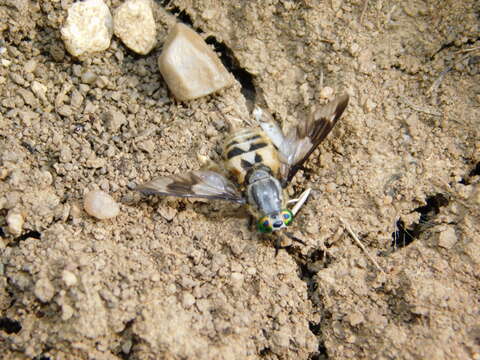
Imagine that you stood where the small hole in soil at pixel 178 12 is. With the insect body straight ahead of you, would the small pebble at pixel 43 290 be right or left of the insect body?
right

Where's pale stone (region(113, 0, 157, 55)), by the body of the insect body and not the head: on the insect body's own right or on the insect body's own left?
on the insect body's own right

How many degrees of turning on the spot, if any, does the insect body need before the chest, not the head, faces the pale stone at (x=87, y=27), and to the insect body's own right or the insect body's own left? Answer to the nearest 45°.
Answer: approximately 90° to the insect body's own right

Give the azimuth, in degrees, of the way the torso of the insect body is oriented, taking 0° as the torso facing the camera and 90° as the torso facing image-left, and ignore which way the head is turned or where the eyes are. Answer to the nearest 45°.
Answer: approximately 0°

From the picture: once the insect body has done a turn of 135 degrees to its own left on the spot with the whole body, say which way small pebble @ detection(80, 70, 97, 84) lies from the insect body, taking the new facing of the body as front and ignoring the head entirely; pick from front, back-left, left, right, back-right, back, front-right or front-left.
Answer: back-left

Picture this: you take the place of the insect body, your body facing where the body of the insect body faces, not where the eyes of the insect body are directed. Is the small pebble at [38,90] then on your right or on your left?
on your right

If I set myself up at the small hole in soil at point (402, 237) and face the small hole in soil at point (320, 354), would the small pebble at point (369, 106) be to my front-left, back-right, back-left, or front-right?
back-right

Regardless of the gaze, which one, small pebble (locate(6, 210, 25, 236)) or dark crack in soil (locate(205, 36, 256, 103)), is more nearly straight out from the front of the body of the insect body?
the small pebble

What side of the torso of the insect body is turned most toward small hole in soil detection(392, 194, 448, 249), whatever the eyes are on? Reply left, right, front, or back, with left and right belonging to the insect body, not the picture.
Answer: left

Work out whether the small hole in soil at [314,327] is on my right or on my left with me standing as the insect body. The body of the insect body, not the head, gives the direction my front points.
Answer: on my left

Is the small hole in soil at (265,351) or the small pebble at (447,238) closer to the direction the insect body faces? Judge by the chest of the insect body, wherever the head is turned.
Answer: the small hole in soil
